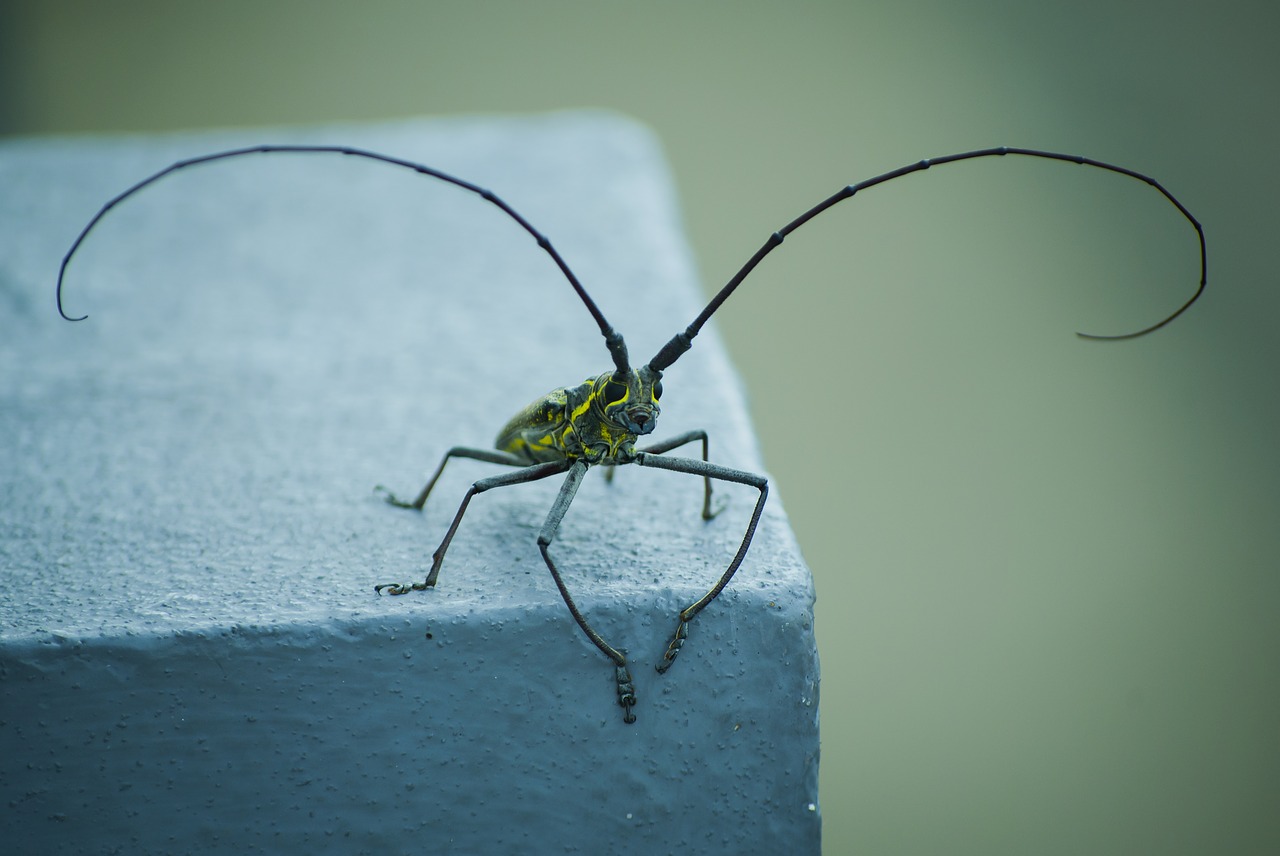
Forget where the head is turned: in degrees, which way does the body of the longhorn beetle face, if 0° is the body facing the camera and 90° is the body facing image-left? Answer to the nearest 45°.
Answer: approximately 315°
